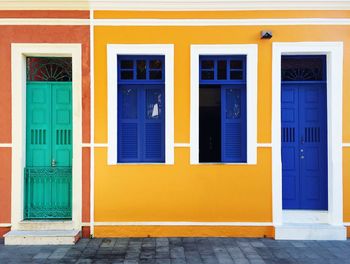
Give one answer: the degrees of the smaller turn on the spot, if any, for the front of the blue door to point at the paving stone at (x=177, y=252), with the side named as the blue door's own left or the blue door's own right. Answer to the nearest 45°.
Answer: approximately 45° to the blue door's own right

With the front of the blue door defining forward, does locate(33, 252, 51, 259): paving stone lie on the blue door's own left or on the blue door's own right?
on the blue door's own right

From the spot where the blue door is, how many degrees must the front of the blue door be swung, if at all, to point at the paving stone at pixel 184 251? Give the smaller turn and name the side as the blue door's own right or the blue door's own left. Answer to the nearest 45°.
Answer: approximately 45° to the blue door's own right

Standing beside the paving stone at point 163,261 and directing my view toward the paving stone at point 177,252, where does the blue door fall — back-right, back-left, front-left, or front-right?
front-right

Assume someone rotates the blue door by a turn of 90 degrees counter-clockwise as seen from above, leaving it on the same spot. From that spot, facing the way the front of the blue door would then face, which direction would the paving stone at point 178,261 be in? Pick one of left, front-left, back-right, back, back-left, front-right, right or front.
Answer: back-right

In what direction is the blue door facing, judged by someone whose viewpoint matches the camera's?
facing the viewer

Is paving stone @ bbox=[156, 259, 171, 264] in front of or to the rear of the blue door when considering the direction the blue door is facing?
in front
